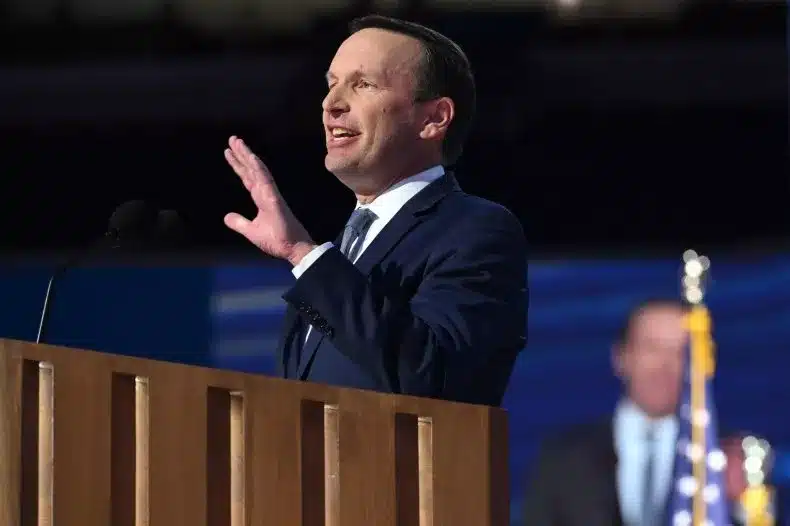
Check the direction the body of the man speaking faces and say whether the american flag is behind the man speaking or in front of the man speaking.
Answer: behind

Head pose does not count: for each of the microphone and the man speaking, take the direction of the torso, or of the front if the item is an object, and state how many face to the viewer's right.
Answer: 1

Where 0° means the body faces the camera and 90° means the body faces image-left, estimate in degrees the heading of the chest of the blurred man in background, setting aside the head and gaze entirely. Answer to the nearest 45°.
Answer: approximately 315°

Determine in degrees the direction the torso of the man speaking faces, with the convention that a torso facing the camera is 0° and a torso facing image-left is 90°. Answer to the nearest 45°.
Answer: approximately 45°

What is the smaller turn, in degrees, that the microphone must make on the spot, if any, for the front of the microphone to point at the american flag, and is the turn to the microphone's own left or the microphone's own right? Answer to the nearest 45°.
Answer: approximately 45° to the microphone's own left

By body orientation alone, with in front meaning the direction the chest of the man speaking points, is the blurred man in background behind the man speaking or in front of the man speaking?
behind

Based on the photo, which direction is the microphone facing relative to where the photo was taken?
to the viewer's right

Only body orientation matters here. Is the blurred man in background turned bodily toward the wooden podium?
no

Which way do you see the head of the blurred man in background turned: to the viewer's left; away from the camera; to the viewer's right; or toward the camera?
toward the camera

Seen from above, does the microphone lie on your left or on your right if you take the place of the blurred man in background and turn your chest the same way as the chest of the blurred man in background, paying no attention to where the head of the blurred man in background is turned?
on your right
